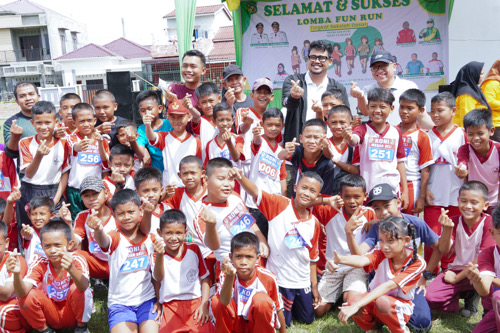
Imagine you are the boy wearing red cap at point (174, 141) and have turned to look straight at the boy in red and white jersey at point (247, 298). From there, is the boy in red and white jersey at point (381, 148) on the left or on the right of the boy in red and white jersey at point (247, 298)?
left

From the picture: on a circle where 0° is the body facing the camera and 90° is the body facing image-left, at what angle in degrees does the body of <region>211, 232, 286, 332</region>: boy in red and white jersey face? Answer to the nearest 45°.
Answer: approximately 0°

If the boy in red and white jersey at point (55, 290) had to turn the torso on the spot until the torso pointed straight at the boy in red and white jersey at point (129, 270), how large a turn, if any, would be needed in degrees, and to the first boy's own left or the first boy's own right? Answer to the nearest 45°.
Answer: approximately 45° to the first boy's own left

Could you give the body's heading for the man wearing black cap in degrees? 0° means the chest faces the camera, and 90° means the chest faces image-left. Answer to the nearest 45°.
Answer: approximately 0°

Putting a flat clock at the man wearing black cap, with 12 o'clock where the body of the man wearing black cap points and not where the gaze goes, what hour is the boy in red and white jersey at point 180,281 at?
The boy in red and white jersey is roughly at 1 o'clock from the man wearing black cap.

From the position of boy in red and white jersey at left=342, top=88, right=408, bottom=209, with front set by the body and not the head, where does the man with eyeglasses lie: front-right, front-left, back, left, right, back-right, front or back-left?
back-right

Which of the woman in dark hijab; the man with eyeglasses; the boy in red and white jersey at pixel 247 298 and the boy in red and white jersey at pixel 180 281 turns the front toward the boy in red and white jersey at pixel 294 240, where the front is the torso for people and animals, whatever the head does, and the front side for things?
the man with eyeglasses

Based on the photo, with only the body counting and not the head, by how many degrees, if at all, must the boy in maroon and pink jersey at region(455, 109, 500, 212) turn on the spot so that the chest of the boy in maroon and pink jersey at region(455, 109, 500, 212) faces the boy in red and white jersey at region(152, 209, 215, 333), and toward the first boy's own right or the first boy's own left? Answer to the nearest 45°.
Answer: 0° — they already face them
